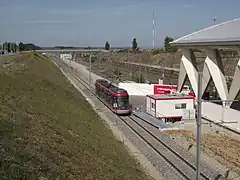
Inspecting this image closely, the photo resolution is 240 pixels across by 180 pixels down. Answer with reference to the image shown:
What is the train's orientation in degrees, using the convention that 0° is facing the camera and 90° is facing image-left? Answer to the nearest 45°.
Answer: approximately 315°
